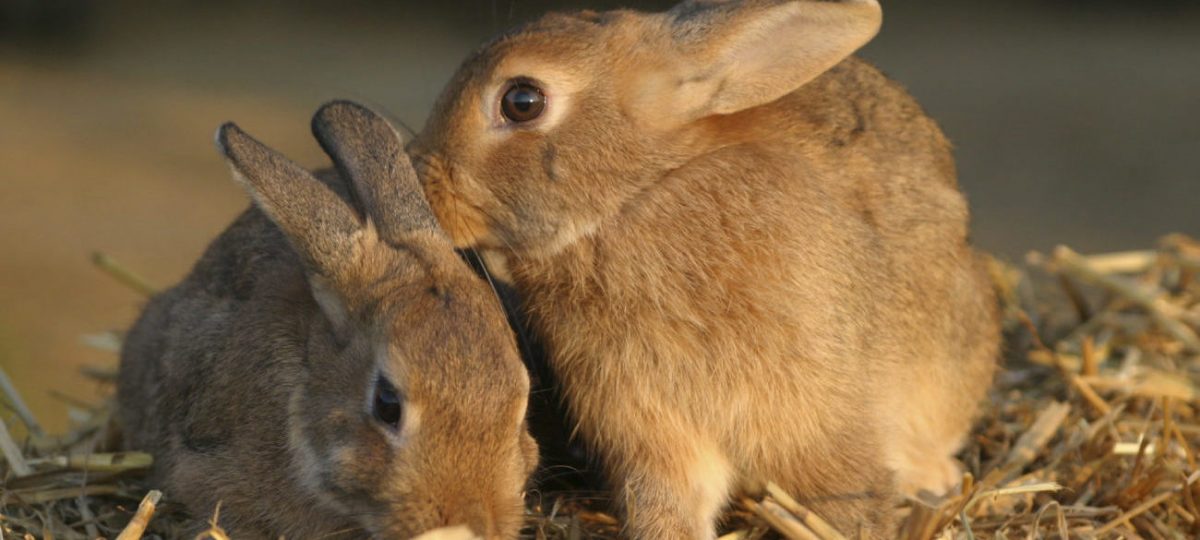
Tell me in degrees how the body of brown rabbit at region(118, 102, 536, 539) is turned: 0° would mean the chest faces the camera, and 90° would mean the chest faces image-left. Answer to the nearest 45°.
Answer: approximately 315°

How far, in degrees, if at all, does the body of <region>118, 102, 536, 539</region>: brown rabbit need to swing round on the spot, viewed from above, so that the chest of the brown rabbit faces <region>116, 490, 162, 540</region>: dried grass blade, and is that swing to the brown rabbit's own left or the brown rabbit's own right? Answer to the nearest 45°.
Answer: approximately 135° to the brown rabbit's own right

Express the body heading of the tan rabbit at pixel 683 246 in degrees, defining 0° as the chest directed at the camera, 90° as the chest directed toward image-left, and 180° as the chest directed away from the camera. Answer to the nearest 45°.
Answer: approximately 45°

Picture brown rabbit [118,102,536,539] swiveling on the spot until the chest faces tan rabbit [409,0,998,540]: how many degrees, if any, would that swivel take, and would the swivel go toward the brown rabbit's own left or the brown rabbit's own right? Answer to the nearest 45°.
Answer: approximately 45° to the brown rabbit's own left

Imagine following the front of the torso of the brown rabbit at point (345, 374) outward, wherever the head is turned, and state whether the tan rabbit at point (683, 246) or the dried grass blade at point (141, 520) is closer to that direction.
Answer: the tan rabbit
